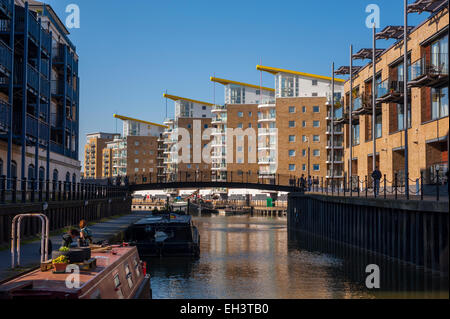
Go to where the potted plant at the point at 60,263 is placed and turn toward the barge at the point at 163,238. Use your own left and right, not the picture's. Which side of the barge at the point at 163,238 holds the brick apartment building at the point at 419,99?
right

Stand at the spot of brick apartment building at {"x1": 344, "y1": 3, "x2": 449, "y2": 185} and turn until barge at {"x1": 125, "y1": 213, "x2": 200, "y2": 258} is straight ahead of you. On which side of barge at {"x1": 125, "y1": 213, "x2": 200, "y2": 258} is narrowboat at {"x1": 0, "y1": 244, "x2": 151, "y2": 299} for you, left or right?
left

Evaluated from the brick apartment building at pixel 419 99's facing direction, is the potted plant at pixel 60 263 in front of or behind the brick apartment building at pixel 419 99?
in front

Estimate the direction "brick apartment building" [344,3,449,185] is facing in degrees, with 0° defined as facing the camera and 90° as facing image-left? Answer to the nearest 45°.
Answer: approximately 45°

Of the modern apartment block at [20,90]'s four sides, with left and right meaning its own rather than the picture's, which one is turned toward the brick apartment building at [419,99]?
front

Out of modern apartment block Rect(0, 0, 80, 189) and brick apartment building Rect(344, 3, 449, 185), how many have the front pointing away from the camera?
0

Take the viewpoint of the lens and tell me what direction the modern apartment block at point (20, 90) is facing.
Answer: facing the viewer and to the right of the viewer

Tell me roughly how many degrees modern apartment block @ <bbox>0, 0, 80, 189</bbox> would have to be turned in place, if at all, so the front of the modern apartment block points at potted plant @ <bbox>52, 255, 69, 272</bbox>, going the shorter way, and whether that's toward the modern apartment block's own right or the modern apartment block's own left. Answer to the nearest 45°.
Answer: approximately 45° to the modern apartment block's own right

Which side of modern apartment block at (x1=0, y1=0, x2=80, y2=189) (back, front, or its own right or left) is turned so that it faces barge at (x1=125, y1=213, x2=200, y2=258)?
front
